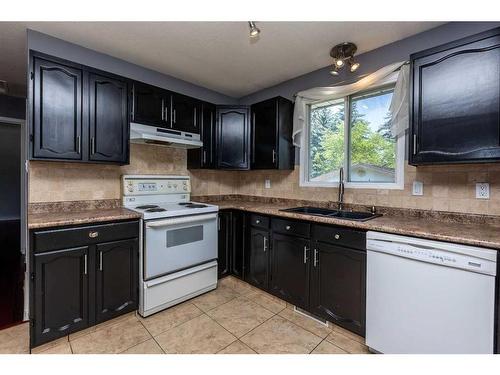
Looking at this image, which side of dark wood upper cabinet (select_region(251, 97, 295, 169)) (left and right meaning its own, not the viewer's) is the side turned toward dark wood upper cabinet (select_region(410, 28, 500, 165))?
left

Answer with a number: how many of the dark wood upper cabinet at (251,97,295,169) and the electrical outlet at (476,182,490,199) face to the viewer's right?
0

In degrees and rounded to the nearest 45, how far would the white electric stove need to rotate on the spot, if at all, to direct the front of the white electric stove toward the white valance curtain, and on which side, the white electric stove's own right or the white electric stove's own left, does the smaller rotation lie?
approximately 45° to the white electric stove's own left

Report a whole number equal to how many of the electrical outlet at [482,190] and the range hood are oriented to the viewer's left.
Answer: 0

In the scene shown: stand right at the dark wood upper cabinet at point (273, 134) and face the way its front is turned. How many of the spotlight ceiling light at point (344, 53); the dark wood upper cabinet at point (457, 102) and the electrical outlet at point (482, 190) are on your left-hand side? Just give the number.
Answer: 3

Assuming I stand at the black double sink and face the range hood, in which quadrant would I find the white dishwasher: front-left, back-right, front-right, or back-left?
back-left

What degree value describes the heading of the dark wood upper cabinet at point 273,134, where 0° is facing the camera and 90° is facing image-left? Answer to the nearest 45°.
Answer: approximately 45°
